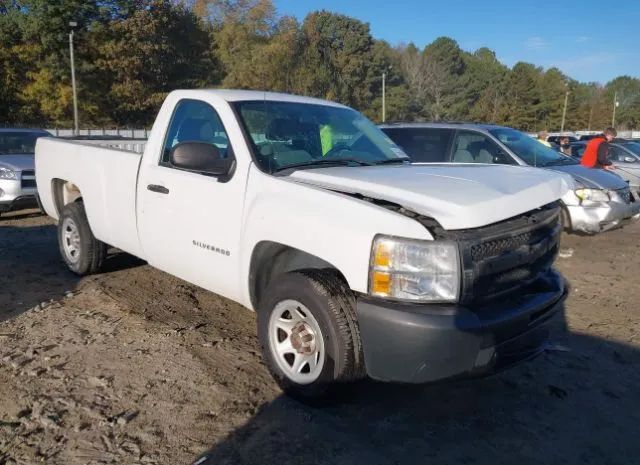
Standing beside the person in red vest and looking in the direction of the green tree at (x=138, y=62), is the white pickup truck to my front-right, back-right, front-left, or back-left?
back-left

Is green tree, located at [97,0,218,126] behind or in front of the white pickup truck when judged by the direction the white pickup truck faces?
behind

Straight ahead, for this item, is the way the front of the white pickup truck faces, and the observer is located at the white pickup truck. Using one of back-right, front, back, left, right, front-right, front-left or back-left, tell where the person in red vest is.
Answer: left

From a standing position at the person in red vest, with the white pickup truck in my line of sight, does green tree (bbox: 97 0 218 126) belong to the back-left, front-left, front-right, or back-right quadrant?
back-right

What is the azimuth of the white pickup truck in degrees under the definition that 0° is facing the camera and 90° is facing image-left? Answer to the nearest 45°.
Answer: approximately 315°
